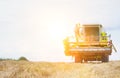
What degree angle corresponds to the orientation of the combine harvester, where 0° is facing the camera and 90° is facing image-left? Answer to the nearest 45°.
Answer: approximately 0°
